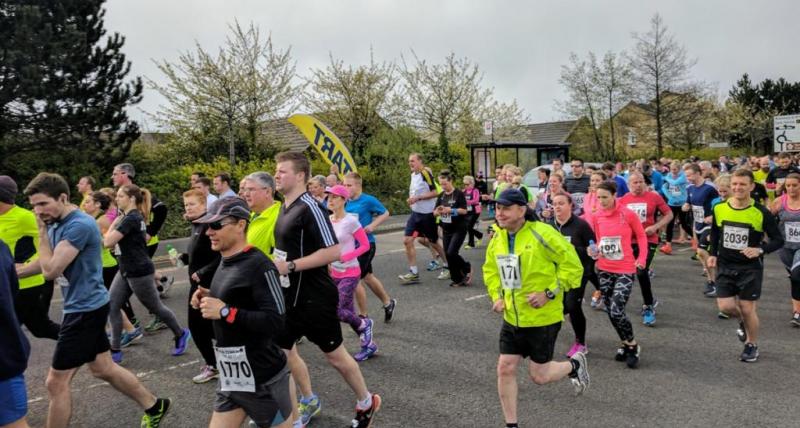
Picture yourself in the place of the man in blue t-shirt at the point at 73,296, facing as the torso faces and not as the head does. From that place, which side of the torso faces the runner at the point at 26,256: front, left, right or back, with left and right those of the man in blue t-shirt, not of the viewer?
right

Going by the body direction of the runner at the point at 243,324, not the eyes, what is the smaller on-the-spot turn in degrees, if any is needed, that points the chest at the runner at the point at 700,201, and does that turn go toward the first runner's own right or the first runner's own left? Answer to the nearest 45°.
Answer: approximately 180°

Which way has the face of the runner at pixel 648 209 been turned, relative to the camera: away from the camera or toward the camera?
toward the camera

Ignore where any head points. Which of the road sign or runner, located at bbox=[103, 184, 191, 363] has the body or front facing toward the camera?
the road sign

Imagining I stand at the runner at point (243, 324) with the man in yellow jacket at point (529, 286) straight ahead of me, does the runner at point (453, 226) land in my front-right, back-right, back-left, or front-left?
front-left

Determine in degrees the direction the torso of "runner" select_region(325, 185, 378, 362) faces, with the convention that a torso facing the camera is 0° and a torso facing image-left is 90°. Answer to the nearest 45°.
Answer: approximately 45°

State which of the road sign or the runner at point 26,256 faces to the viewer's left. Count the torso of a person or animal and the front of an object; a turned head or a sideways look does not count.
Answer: the runner

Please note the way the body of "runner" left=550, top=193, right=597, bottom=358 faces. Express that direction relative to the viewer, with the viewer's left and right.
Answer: facing the viewer and to the left of the viewer

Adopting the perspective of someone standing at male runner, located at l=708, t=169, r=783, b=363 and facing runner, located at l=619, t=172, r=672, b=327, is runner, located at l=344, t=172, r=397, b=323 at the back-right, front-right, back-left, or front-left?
front-left

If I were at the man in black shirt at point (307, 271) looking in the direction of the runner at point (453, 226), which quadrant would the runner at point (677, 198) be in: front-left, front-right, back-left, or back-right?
front-right

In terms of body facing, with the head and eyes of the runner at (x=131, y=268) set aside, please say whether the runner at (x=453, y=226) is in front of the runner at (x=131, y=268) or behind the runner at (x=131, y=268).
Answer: behind

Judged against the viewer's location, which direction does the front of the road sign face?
facing the viewer
